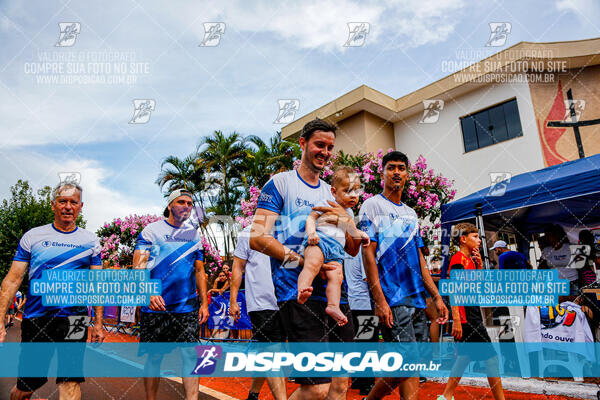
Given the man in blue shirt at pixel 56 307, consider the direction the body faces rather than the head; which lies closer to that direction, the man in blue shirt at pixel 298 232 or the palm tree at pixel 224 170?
the man in blue shirt

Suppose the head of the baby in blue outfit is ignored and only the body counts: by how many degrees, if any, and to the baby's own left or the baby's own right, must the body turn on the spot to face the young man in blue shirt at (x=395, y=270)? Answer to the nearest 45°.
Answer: approximately 90° to the baby's own left

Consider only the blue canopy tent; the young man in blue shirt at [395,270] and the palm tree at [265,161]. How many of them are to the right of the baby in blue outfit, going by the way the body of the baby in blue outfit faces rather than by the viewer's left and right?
0

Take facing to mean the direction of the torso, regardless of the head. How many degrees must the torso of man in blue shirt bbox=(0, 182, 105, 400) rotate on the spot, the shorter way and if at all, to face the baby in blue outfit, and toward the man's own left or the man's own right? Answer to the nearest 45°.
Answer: approximately 45° to the man's own left

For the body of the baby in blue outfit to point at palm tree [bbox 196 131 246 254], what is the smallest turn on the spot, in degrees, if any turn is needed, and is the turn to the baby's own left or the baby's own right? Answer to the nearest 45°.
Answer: approximately 135° to the baby's own left

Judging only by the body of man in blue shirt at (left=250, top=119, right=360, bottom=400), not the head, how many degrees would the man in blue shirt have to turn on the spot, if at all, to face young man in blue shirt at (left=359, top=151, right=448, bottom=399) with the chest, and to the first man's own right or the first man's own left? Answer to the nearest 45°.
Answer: approximately 90° to the first man's own left

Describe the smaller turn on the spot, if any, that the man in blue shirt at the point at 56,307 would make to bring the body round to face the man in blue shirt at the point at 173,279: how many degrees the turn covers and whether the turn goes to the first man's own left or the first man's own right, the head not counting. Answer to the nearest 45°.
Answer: approximately 90° to the first man's own left

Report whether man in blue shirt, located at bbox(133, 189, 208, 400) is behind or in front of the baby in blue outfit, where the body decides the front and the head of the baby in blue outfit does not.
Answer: behind

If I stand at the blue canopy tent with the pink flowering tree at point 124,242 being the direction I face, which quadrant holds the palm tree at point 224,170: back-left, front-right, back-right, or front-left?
front-right

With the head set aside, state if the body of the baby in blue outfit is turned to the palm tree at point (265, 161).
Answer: no

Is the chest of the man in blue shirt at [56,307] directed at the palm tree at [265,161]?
no

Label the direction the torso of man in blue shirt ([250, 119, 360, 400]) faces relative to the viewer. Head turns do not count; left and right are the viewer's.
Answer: facing the viewer and to the right of the viewer

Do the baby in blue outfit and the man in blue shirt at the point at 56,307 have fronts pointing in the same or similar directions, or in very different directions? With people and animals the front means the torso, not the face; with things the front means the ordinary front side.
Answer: same or similar directions

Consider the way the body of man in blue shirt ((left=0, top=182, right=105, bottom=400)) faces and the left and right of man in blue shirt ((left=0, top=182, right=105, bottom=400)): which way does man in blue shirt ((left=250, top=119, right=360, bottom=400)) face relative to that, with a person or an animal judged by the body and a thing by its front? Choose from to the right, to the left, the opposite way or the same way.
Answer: the same way

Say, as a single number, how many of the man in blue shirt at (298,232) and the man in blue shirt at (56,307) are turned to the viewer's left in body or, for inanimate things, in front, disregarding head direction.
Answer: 0

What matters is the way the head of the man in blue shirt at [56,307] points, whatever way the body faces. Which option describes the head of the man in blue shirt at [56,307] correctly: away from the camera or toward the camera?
toward the camera

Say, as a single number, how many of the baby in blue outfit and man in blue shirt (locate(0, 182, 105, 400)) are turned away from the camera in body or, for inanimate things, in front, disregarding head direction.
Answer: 0

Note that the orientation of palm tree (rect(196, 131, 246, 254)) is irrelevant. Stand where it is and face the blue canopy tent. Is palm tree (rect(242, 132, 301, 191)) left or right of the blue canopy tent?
left

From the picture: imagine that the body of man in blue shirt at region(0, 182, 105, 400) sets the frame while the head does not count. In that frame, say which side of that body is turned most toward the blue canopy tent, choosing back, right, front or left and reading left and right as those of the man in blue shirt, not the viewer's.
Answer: left

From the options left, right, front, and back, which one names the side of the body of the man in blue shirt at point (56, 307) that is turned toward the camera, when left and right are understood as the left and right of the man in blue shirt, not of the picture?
front
